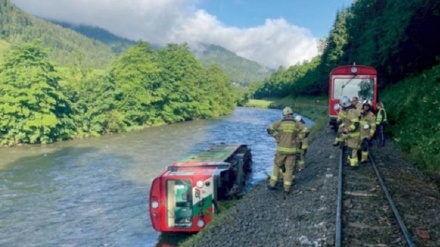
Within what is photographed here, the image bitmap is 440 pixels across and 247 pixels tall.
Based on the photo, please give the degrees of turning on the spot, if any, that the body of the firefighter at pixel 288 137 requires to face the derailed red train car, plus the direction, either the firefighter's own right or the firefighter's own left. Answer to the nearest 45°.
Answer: approximately 90° to the firefighter's own left

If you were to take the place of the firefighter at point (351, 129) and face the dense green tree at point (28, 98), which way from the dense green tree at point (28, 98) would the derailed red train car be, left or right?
left

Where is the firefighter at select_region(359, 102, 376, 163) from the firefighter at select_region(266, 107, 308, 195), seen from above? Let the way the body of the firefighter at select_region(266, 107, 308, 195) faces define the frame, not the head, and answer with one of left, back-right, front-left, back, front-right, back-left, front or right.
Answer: front-right

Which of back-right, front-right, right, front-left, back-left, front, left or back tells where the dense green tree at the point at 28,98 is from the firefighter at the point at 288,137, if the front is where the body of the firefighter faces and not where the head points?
front-left

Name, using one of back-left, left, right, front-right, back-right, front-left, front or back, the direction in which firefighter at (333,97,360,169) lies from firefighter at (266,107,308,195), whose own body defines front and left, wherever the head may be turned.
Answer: front-right

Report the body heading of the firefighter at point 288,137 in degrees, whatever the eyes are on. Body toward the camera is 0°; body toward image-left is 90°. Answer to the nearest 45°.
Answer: approximately 180°
